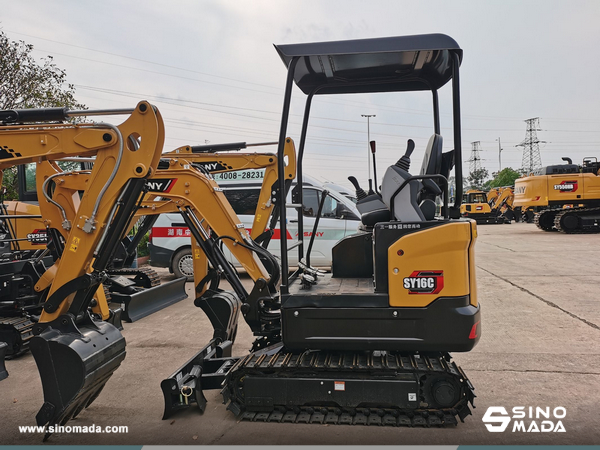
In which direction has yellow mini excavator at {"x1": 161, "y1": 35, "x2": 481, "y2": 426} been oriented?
to the viewer's left

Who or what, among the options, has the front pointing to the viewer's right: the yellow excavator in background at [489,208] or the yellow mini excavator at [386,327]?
the yellow excavator in background

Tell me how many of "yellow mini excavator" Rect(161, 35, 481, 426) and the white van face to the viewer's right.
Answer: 1

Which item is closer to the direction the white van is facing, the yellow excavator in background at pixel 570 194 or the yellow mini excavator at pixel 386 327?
the yellow excavator in background

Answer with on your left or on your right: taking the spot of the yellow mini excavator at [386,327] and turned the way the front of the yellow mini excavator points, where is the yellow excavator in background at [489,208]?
on your right

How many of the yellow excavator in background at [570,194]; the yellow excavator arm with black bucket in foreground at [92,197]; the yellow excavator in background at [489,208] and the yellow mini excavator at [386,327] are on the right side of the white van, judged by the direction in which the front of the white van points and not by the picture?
2

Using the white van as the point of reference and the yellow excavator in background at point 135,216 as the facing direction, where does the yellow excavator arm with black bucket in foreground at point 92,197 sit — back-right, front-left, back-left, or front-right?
front-left

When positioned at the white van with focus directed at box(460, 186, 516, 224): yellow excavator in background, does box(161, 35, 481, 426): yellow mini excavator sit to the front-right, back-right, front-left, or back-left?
back-right

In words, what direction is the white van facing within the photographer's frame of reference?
facing to the right of the viewer

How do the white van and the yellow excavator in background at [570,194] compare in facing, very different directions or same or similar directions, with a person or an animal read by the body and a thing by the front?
same or similar directions

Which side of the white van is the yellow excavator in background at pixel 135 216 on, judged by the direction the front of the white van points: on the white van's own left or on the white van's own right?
on the white van's own right

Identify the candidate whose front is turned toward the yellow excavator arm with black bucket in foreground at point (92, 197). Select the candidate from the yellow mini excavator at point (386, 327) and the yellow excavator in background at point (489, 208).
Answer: the yellow mini excavator

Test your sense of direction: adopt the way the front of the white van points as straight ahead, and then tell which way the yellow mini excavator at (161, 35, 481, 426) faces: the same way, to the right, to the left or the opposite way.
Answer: the opposite way
